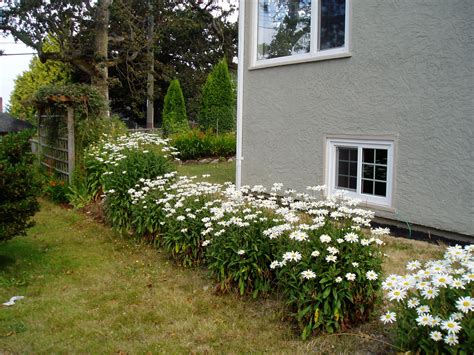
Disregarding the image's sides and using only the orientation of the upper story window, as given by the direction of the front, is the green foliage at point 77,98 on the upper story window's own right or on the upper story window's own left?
on the upper story window's own right

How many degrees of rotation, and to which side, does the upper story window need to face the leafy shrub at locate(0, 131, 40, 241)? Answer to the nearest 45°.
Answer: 0° — it already faces it

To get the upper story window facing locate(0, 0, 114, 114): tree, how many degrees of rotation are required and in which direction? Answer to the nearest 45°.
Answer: approximately 90° to its right

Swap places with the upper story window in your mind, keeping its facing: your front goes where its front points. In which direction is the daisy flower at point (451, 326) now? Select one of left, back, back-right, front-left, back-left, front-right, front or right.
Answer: front-left

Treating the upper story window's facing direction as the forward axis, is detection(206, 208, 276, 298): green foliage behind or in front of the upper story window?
in front

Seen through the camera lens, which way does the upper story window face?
facing the viewer and to the left of the viewer

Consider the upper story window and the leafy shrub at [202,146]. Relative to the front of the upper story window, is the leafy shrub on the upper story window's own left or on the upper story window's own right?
on the upper story window's own right

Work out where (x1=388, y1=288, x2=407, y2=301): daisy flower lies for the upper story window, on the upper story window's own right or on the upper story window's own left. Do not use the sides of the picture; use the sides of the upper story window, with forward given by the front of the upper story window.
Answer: on the upper story window's own left

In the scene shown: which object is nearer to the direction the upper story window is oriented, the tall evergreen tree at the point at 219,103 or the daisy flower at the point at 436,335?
the daisy flower

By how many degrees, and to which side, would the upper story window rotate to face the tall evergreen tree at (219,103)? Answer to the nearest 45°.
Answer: approximately 135° to its right

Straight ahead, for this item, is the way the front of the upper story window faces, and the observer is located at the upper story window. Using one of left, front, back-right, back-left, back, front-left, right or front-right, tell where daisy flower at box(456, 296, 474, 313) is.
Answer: front-left

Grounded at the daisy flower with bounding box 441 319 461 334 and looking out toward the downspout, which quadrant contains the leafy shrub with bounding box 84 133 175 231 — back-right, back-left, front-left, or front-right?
front-left
